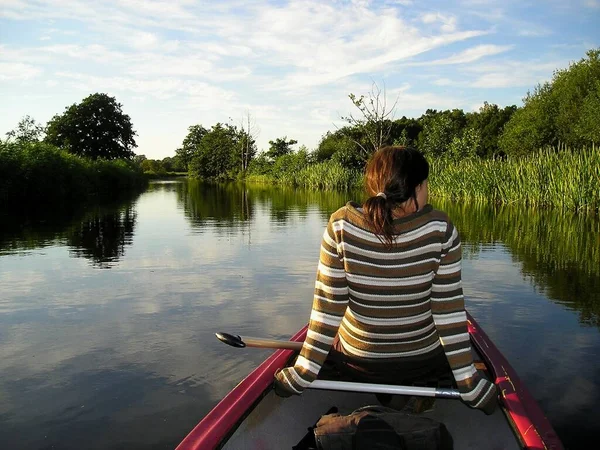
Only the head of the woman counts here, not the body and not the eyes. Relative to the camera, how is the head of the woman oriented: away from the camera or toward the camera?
away from the camera

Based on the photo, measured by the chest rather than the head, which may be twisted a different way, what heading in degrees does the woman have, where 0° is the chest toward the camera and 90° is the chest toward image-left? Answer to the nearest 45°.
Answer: approximately 180°

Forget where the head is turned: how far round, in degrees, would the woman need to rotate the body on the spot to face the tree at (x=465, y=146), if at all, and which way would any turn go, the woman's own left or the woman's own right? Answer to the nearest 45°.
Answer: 0° — they already face it

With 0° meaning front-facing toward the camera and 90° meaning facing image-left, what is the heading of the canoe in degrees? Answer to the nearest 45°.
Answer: approximately 180°

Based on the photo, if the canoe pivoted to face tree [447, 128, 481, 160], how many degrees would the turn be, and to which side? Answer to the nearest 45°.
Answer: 0° — it already faces it

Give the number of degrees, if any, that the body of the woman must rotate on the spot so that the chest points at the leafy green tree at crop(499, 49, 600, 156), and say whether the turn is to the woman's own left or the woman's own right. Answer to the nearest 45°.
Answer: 0° — they already face it
